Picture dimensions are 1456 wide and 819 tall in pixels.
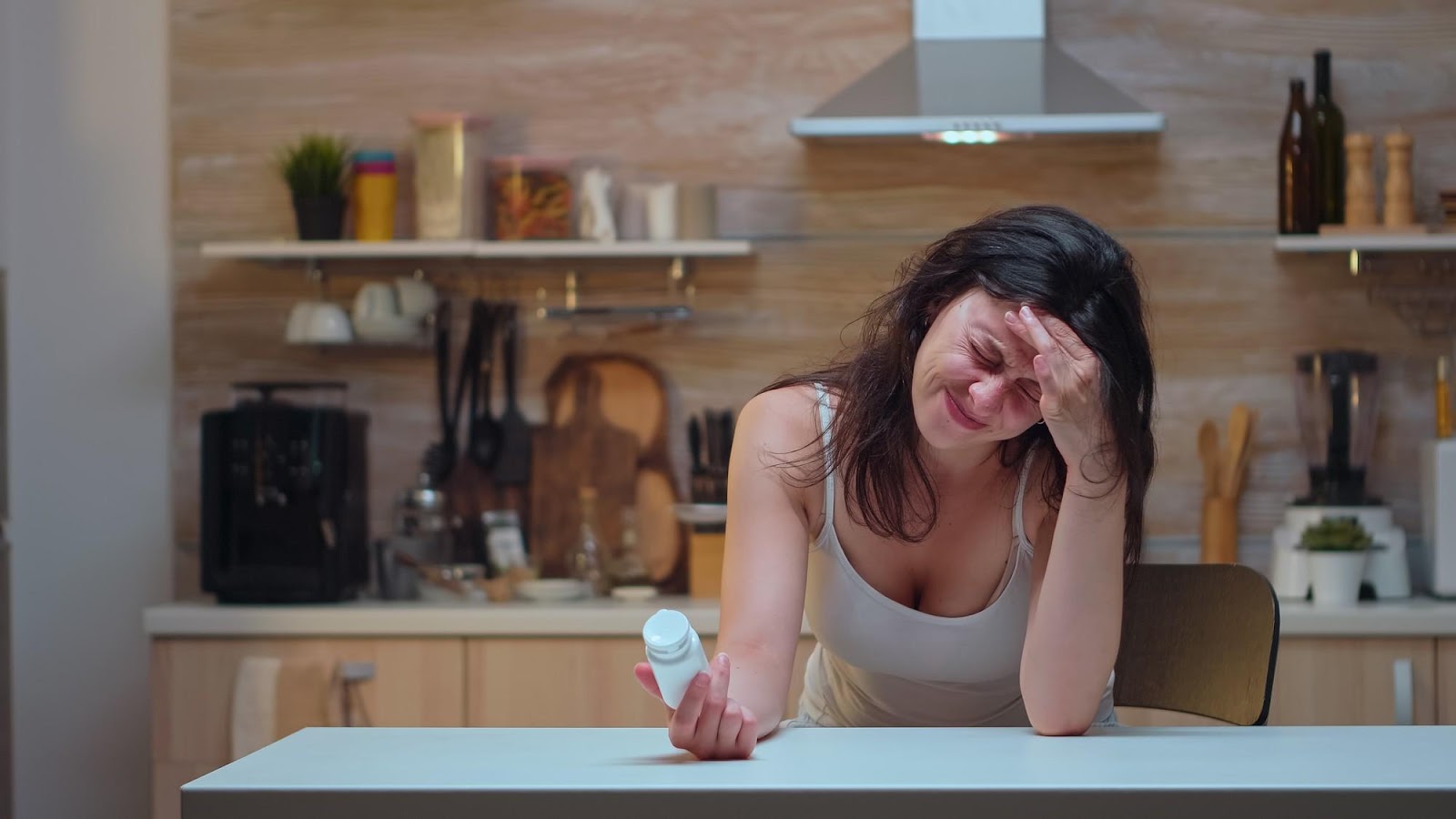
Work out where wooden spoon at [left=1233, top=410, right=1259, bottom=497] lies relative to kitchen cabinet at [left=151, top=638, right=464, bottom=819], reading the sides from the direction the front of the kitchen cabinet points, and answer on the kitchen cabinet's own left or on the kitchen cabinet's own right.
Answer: on the kitchen cabinet's own left

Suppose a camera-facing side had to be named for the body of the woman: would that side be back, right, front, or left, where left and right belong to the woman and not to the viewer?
front

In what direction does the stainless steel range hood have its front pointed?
toward the camera

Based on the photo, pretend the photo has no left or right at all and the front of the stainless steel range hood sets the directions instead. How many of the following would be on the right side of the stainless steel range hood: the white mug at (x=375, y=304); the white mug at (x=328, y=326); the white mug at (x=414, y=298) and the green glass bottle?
3

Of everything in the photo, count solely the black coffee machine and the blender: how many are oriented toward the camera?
2

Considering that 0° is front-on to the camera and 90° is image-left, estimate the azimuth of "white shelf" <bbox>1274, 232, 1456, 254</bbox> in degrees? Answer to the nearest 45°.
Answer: approximately 0°

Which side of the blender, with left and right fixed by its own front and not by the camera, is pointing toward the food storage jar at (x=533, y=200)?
right

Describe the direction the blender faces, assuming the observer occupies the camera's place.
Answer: facing the viewer

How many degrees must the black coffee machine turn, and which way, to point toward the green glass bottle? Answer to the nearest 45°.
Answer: approximately 90° to its left
